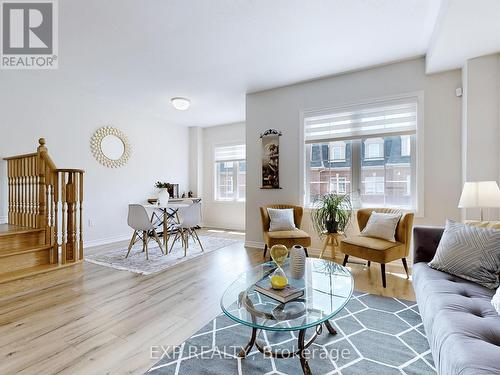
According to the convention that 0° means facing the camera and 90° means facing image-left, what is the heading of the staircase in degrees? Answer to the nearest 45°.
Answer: approximately 315°

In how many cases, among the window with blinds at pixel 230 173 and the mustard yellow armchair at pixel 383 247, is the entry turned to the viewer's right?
0

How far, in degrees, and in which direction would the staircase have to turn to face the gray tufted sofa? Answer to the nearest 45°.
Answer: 0° — it already faces it

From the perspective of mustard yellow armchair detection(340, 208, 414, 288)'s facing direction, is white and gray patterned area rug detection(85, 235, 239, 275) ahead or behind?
ahead

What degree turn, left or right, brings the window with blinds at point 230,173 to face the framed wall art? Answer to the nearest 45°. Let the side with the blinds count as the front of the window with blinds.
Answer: approximately 45° to its left

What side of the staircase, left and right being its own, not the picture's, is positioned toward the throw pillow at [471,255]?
front

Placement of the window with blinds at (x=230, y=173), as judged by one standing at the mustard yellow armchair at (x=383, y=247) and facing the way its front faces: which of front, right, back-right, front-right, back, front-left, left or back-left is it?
right

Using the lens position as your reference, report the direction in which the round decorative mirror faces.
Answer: facing the viewer and to the right of the viewer

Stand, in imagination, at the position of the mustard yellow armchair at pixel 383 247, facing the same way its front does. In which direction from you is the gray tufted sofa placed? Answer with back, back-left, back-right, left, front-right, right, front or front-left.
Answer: front-left

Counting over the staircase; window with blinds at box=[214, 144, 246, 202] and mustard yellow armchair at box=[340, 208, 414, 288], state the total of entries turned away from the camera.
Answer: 0

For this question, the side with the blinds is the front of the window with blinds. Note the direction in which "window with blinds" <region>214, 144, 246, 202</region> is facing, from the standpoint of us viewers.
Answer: facing the viewer and to the left of the viewer
